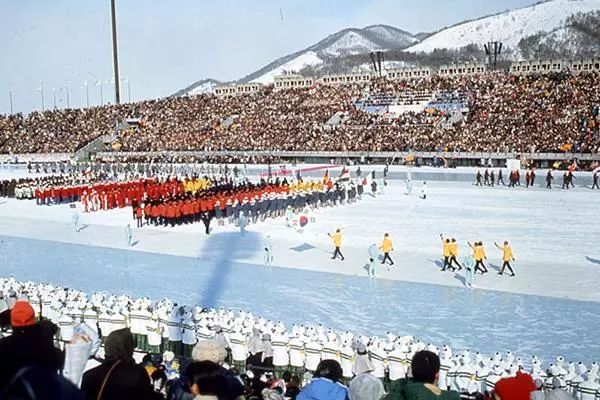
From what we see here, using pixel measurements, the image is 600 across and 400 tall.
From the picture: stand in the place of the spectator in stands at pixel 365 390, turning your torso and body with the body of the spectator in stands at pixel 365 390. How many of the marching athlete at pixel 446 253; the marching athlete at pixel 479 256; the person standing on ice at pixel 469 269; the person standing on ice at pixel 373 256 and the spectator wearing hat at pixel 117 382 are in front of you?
4

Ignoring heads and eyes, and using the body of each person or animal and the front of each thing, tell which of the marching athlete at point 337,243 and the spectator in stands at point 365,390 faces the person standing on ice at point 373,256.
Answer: the spectator in stands

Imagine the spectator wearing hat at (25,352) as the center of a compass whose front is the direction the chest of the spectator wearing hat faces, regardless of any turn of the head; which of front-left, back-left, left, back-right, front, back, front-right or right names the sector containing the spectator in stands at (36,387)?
back

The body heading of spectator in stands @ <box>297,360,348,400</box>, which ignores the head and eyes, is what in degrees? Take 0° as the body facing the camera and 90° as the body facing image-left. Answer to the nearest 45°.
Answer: approximately 180°

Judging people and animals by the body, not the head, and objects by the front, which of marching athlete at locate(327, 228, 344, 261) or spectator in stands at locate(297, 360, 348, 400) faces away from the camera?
the spectator in stands

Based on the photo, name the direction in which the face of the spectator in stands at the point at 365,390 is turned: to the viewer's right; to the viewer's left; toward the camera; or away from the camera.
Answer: away from the camera

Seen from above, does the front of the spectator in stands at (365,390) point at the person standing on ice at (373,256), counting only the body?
yes

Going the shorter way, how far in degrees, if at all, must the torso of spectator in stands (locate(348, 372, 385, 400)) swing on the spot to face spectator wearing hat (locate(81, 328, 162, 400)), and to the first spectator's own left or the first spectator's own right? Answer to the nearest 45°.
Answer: approximately 135° to the first spectator's own left

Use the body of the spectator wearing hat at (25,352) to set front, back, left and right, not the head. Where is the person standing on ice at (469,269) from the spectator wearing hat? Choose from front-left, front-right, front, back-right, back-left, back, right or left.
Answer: front-right

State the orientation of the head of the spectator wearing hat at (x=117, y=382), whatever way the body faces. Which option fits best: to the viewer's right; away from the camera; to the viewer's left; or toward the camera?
away from the camera

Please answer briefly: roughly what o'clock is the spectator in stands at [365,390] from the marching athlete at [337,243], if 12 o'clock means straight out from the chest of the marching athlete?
The spectator in stands is roughly at 9 o'clock from the marching athlete.

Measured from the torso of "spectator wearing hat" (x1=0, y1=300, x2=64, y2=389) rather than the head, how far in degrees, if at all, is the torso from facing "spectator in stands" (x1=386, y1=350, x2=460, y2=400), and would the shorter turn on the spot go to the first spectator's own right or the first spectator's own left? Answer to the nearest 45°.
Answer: approximately 135° to the first spectator's own right

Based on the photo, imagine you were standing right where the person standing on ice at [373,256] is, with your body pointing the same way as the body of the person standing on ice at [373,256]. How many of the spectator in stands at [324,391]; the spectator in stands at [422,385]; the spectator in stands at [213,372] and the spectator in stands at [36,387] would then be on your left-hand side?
4

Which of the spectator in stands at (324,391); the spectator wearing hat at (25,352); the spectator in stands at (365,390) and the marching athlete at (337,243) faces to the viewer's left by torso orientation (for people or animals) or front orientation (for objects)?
the marching athlete

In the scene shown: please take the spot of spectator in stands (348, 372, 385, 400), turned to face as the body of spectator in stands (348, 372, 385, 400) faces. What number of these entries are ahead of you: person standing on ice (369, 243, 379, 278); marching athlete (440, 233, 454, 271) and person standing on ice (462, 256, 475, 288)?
3

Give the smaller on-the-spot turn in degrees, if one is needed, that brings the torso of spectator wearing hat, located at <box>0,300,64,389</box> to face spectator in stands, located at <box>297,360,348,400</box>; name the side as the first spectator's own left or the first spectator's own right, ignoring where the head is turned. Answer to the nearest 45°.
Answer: approximately 90° to the first spectator's own right

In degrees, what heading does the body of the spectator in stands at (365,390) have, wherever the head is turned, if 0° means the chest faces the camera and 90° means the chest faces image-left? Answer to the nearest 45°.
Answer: approximately 180°
